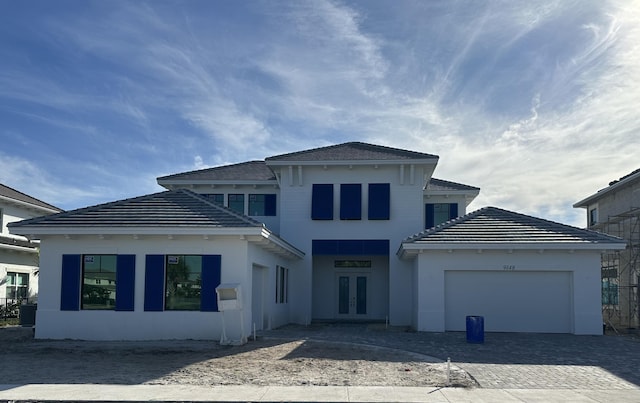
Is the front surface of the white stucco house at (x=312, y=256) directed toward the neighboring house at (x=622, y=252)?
no

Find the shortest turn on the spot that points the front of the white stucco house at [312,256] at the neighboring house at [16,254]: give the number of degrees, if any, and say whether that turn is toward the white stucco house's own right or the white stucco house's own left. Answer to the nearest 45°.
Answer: approximately 135° to the white stucco house's own right

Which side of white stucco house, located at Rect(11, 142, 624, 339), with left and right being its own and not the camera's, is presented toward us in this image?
front

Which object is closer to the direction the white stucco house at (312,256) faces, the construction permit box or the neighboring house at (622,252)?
the construction permit box

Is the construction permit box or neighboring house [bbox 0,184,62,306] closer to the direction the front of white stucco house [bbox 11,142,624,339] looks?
the construction permit box
